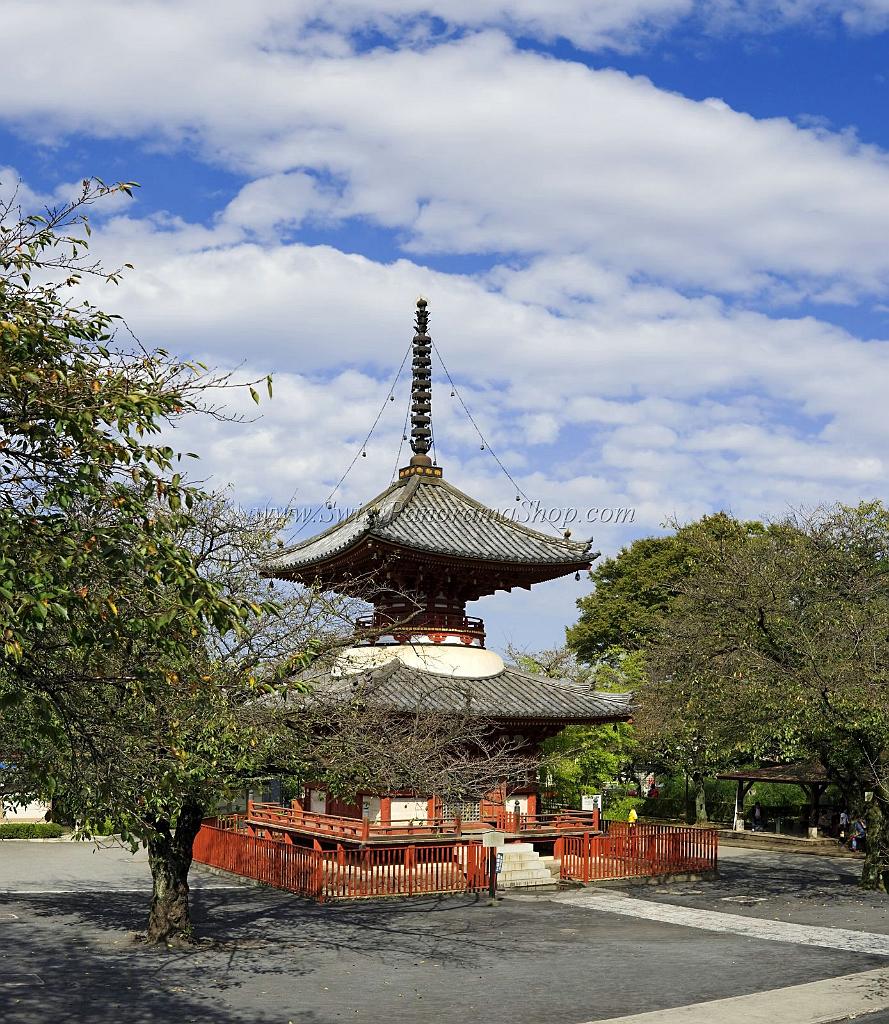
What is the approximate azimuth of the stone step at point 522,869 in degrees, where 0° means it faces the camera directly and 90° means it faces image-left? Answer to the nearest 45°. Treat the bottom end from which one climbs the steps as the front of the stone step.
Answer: approximately 315°

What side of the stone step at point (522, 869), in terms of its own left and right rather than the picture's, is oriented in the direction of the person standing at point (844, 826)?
left

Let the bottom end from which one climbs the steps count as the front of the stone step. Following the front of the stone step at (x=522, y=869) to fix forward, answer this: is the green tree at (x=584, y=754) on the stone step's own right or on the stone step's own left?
on the stone step's own left

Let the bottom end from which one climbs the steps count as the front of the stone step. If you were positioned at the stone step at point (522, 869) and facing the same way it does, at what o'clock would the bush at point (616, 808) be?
The bush is roughly at 8 o'clock from the stone step.

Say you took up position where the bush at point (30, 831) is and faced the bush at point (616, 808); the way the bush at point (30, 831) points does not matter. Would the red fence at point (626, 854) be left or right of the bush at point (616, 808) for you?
right

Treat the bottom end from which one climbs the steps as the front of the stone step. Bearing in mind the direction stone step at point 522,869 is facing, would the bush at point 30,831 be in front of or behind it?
behind
